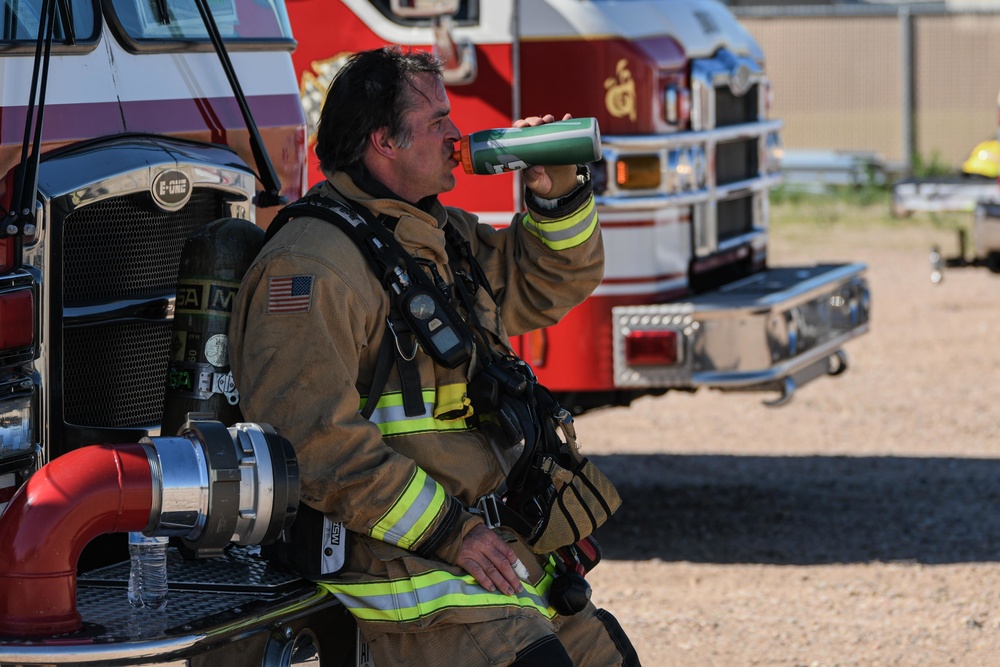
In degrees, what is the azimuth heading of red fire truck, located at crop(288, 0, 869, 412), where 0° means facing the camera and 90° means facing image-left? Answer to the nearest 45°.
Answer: approximately 315°
